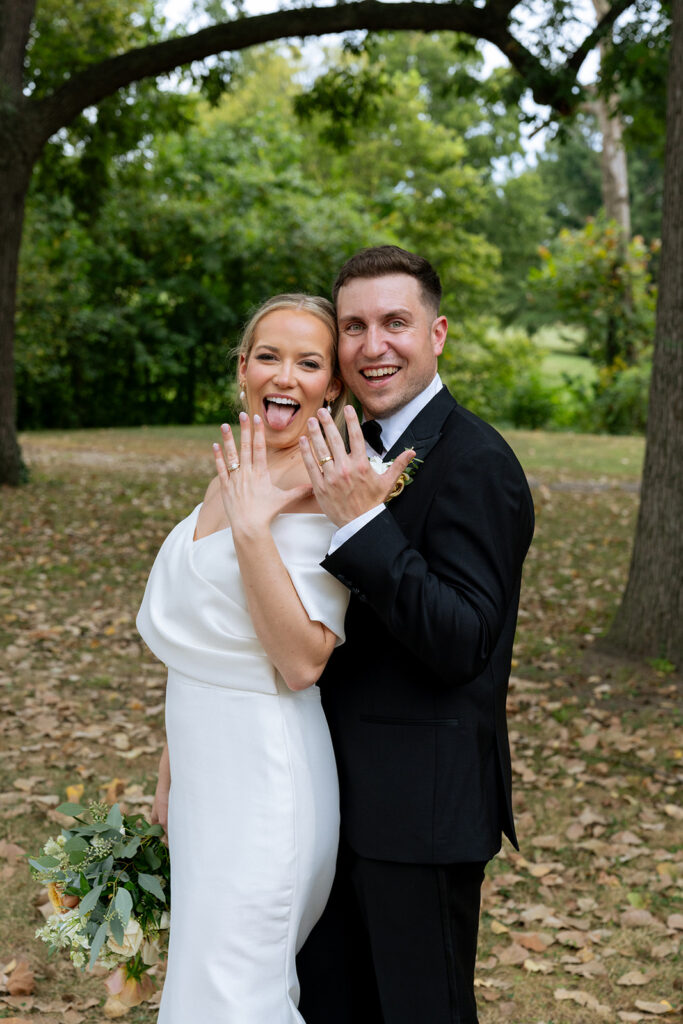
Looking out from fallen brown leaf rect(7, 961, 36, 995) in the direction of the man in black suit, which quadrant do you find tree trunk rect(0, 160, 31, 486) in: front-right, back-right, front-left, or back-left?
back-left

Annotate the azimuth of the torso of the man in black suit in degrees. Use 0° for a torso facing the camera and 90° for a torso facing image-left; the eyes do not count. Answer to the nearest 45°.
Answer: approximately 45°

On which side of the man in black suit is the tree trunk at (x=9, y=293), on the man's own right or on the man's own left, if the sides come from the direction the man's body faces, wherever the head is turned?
on the man's own right

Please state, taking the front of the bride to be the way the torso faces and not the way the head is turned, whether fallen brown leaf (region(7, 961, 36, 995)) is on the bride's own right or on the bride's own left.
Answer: on the bride's own right

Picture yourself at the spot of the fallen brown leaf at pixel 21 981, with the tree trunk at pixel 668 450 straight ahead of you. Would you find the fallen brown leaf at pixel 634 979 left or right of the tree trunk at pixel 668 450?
right

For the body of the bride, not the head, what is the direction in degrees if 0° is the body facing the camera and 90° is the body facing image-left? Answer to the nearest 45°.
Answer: approximately 45°

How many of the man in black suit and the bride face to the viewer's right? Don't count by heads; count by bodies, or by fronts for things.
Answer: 0
